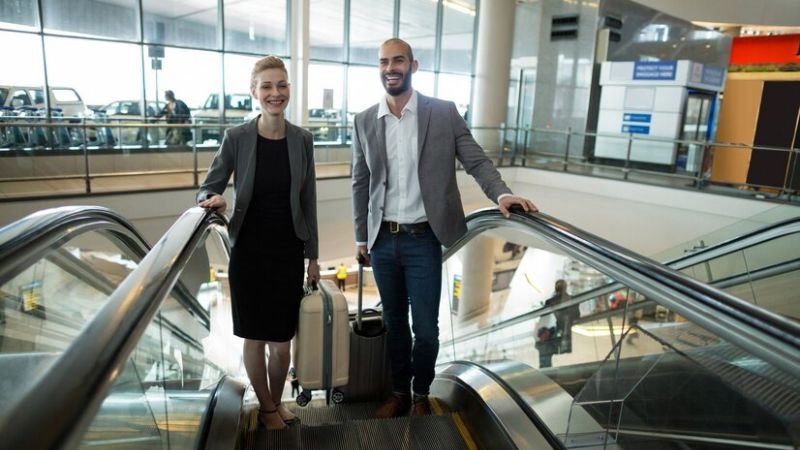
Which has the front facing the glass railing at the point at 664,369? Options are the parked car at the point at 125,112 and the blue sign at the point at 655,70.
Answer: the blue sign

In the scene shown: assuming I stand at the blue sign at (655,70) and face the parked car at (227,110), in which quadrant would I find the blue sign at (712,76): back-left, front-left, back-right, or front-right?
back-right

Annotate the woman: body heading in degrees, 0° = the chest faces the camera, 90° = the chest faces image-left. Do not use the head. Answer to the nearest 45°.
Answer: approximately 0°

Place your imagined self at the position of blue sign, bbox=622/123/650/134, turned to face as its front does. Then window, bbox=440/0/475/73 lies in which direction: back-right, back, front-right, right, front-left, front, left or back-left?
back-right

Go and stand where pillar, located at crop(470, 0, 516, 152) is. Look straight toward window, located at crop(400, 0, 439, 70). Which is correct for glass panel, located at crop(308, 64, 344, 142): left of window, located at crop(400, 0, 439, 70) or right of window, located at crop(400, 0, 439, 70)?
left

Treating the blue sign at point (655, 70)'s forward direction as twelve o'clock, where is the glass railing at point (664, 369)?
The glass railing is roughly at 12 o'clock from the blue sign.

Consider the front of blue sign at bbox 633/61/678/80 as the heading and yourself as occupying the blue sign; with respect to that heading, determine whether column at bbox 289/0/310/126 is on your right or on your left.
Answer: on your right
